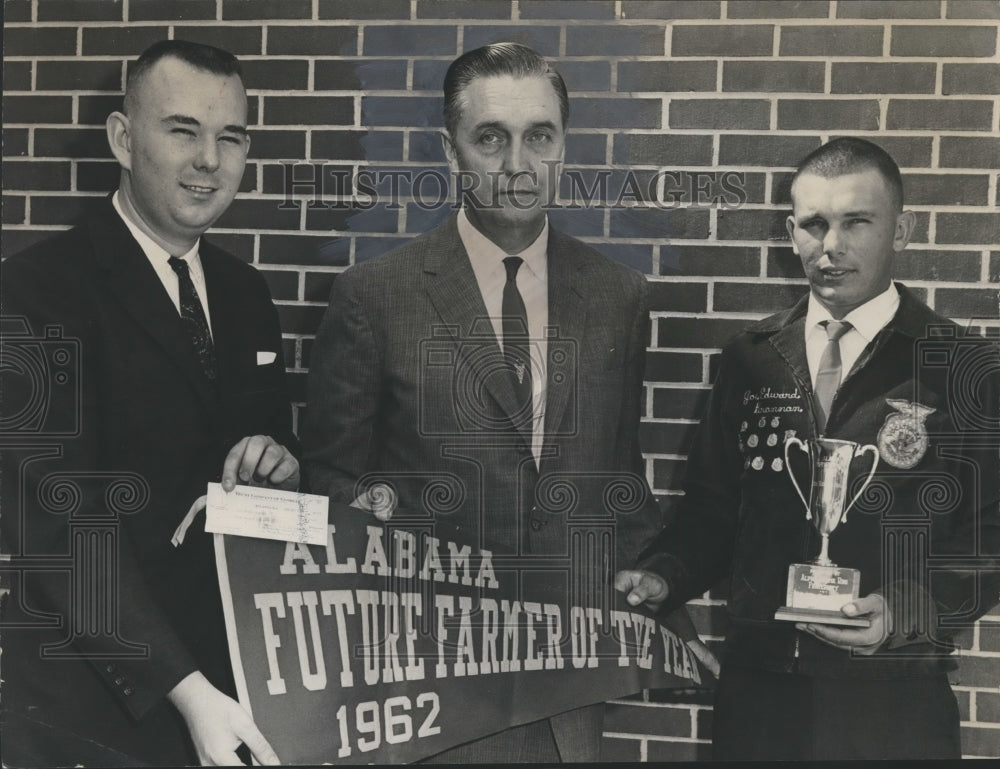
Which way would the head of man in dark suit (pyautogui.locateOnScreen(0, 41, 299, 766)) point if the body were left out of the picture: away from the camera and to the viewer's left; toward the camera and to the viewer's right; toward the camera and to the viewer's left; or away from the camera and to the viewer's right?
toward the camera and to the viewer's right

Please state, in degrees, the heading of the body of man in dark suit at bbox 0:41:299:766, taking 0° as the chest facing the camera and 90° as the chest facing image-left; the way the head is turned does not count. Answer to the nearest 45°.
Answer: approximately 315°

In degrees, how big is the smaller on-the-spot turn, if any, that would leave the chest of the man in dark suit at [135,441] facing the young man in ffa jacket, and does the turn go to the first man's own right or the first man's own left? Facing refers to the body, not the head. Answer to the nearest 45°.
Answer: approximately 45° to the first man's own left

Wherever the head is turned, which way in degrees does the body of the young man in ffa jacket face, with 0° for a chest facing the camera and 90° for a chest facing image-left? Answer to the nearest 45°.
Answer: approximately 45°

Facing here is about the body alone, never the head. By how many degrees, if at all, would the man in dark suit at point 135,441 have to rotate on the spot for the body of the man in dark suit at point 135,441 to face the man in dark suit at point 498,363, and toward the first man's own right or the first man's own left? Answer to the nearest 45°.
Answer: approximately 45° to the first man's own left
